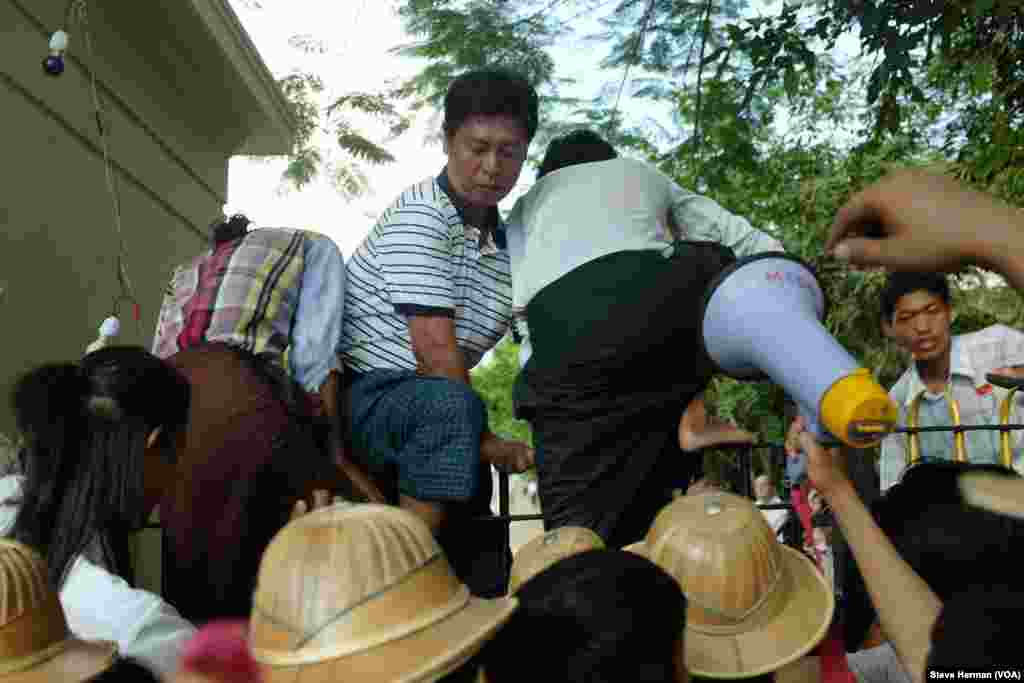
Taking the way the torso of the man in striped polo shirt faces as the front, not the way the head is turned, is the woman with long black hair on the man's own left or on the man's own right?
on the man's own right

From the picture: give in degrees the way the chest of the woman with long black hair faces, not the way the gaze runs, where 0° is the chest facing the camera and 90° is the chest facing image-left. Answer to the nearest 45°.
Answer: approximately 225°

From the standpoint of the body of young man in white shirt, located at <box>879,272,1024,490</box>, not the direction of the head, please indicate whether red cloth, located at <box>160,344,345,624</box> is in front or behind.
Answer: in front

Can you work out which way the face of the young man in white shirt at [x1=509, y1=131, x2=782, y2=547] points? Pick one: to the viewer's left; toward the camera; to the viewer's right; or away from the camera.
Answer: away from the camera

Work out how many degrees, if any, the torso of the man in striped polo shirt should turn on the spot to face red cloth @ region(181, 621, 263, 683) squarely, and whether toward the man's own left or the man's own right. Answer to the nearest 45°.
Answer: approximately 45° to the man's own right

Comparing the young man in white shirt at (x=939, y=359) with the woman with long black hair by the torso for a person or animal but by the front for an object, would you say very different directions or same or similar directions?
very different directions

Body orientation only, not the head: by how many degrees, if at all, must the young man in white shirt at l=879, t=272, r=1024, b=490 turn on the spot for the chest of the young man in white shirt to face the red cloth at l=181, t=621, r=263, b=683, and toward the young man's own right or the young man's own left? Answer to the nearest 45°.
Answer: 0° — they already face it

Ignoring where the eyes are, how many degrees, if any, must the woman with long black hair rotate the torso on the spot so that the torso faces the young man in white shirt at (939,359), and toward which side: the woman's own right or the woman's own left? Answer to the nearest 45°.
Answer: approximately 45° to the woman's own right

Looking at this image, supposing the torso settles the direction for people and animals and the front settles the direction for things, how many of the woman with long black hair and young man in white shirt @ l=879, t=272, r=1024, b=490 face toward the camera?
1

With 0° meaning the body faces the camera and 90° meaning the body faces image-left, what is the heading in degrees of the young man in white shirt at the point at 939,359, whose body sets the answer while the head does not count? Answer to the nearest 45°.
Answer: approximately 0°

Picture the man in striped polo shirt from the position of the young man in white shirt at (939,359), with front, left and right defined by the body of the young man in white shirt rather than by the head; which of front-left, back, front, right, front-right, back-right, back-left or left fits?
front-right

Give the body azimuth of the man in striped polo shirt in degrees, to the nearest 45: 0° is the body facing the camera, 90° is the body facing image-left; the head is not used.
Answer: approximately 315°
